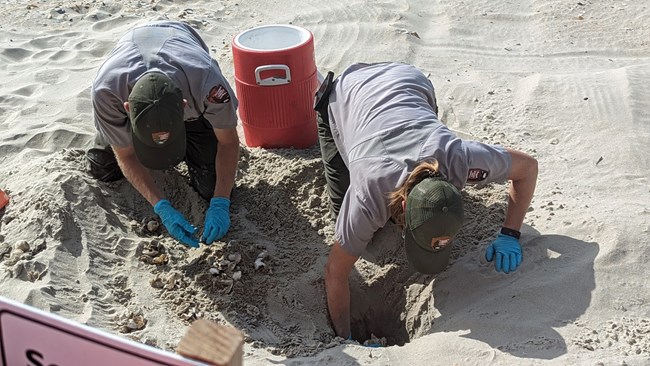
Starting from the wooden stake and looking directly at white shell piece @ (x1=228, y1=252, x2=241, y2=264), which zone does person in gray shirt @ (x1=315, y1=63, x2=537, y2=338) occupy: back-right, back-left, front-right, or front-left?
front-right

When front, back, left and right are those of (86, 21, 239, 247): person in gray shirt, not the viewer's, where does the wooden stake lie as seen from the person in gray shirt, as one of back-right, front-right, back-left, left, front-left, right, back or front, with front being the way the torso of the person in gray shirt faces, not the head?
front

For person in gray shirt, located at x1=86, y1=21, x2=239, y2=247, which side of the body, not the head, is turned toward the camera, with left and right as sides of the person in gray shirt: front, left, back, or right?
front

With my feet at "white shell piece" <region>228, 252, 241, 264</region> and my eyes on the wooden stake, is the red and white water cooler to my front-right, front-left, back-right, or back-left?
back-left

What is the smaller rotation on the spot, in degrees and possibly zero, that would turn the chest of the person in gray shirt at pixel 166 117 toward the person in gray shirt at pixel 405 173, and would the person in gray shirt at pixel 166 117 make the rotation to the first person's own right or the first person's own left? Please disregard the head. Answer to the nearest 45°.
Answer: approximately 45° to the first person's own left

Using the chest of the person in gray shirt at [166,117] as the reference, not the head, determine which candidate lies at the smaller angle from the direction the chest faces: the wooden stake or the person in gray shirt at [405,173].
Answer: the wooden stake

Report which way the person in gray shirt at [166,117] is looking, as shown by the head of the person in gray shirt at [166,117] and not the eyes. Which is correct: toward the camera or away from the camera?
toward the camera

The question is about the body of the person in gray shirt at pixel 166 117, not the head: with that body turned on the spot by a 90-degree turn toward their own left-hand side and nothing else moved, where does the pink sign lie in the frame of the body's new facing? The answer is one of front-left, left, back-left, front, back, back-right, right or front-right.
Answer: right
